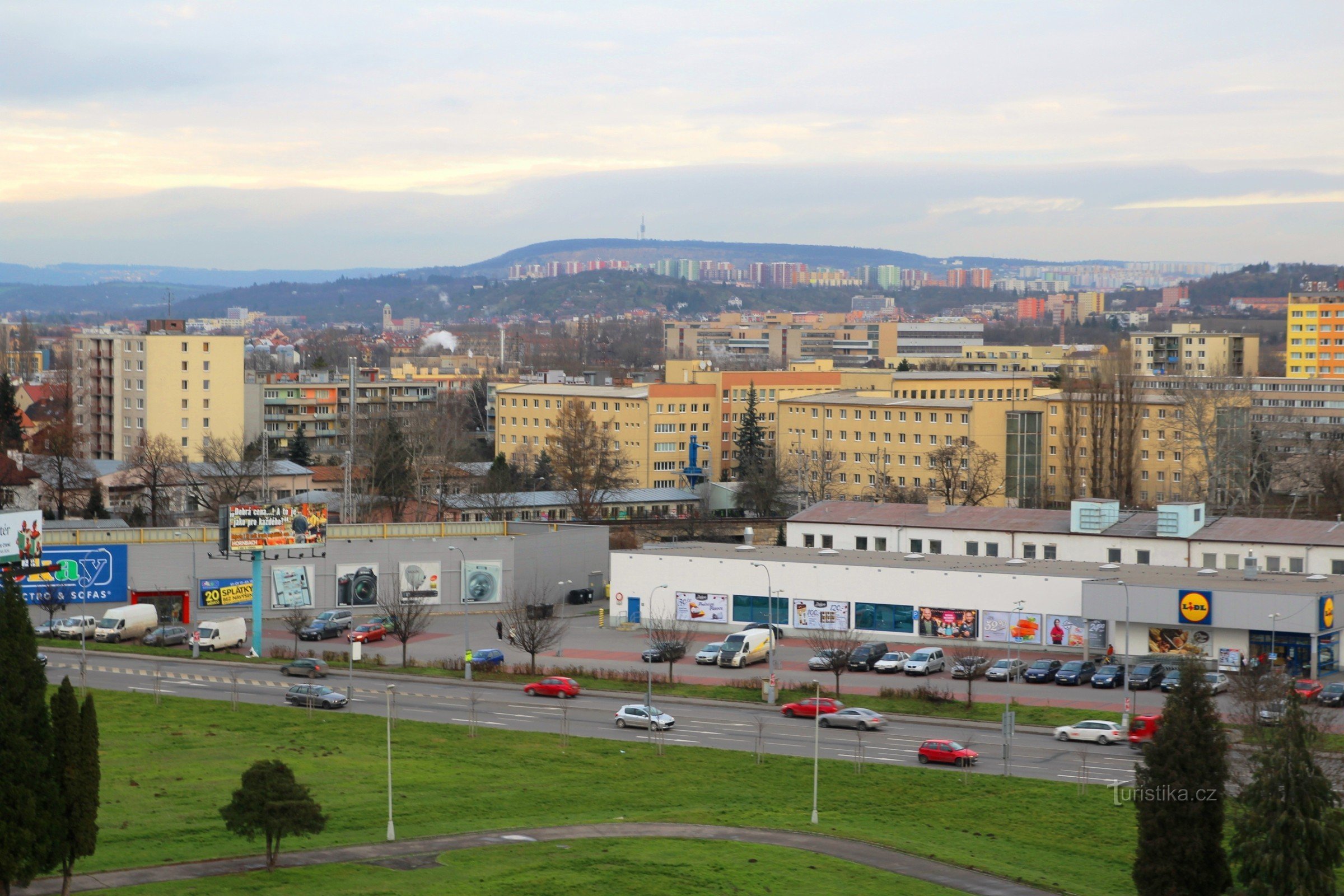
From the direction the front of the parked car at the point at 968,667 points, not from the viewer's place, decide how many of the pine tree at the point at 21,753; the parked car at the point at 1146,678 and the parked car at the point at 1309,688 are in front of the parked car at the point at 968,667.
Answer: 1

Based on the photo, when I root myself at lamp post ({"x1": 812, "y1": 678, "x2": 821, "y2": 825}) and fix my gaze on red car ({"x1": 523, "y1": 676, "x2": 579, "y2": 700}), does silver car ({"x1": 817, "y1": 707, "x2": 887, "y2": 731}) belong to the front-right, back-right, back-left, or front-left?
front-right

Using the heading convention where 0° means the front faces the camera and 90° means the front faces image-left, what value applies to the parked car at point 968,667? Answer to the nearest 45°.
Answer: approximately 45°

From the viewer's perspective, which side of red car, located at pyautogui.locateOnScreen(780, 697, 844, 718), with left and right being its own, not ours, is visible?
left

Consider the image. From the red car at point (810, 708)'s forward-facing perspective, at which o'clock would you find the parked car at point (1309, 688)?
The parked car is roughly at 6 o'clock from the red car.

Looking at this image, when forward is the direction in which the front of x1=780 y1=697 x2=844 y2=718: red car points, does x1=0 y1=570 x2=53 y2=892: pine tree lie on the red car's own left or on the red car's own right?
on the red car's own left

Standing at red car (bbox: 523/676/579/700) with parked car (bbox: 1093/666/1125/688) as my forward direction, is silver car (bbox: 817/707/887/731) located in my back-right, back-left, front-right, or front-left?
front-right

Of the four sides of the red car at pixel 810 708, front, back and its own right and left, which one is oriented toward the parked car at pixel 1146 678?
back

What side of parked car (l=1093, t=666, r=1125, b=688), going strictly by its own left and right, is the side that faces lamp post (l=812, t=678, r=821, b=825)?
front

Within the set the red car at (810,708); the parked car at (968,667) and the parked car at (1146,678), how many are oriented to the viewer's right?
0

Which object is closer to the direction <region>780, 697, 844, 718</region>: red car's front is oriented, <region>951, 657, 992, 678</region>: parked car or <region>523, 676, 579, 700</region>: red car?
the red car

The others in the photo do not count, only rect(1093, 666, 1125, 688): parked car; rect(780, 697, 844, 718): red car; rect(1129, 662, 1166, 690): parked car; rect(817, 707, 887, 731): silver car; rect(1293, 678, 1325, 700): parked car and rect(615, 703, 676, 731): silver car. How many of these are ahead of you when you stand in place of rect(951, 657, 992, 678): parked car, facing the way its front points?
3

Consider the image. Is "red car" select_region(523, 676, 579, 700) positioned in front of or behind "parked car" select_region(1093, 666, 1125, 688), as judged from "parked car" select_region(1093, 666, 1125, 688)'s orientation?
in front
